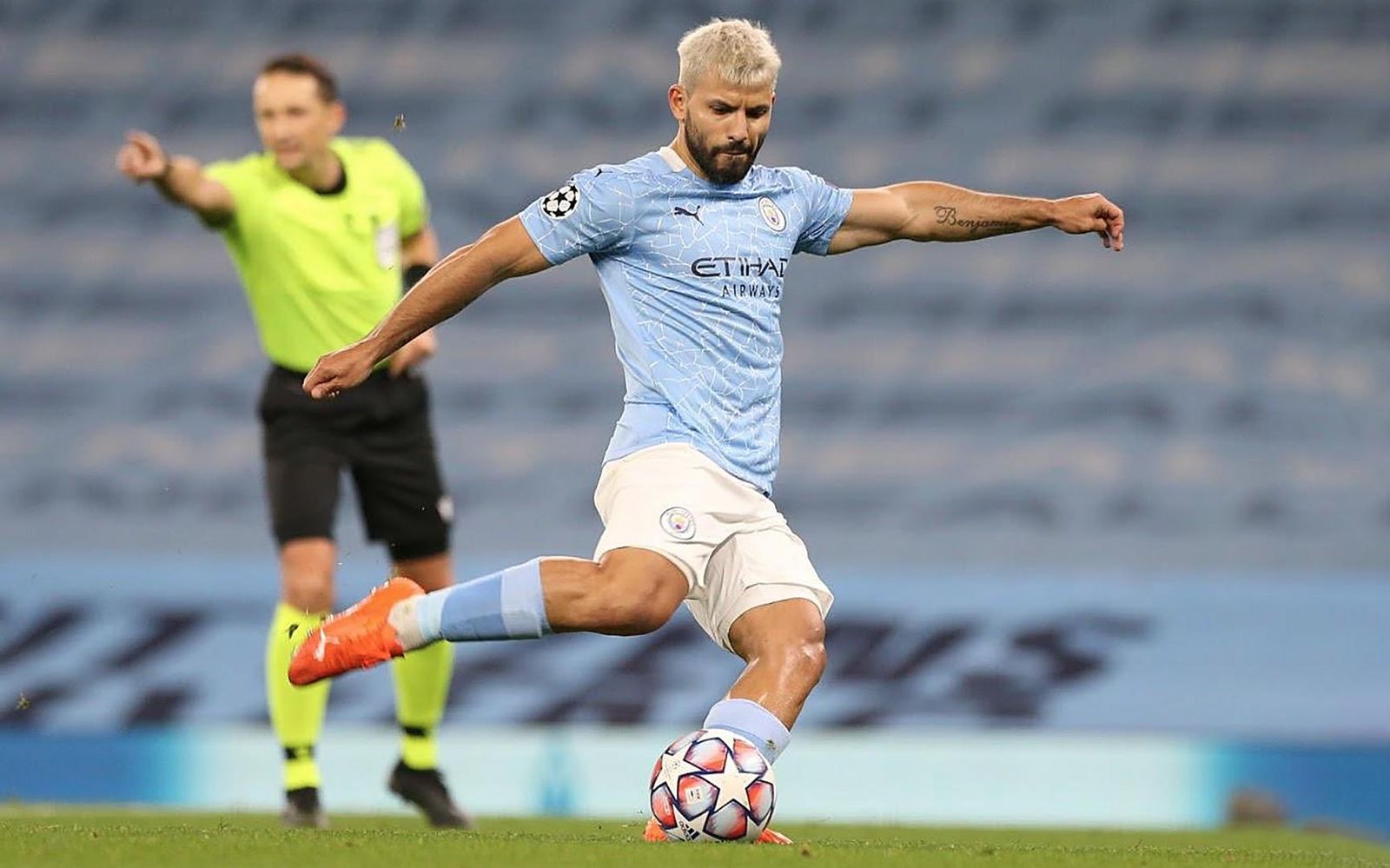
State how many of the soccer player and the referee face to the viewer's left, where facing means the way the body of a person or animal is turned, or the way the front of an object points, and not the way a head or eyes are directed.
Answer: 0

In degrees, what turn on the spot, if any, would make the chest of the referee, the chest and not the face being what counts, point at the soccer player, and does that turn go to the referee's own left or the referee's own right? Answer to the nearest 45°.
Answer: approximately 45° to the referee's own left

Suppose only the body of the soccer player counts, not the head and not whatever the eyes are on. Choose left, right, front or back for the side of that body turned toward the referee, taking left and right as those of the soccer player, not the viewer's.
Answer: back

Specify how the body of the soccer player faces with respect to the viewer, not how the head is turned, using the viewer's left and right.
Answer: facing the viewer and to the right of the viewer

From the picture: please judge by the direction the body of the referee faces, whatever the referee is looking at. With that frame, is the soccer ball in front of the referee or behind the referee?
in front

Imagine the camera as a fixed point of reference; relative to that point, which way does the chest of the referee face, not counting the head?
toward the camera
